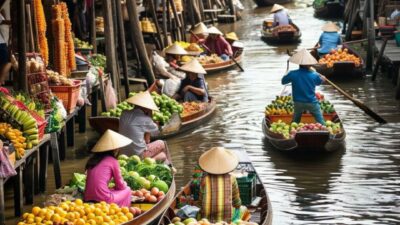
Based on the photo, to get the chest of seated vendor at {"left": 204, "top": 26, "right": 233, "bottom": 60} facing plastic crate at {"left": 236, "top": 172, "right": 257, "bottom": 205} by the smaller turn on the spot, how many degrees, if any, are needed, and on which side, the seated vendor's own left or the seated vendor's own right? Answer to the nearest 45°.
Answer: approximately 45° to the seated vendor's own right

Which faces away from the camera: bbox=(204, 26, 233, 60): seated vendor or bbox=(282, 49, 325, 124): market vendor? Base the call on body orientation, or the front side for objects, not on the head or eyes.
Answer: the market vendor

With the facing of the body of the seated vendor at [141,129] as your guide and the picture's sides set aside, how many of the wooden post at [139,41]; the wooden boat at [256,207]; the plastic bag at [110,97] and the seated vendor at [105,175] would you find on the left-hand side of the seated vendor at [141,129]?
2

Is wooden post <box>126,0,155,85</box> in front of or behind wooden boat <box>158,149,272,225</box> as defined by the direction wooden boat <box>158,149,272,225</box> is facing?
in front

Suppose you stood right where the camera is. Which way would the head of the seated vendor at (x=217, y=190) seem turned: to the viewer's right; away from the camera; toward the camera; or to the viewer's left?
away from the camera

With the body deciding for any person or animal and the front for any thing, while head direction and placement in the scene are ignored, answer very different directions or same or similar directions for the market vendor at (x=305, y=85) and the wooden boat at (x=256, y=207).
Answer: same or similar directions

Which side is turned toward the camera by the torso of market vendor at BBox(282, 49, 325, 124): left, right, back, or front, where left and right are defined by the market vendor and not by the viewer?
back

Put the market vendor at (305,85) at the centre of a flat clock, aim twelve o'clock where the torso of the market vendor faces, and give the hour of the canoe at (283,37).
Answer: The canoe is roughly at 12 o'clock from the market vendor.

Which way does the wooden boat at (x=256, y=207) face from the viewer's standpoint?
away from the camera

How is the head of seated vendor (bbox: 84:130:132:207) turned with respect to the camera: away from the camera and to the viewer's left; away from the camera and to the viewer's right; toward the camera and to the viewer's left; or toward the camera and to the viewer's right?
away from the camera and to the viewer's right

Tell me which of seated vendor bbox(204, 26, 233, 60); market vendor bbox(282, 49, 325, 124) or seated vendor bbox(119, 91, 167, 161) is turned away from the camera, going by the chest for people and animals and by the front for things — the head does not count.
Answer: the market vendor
